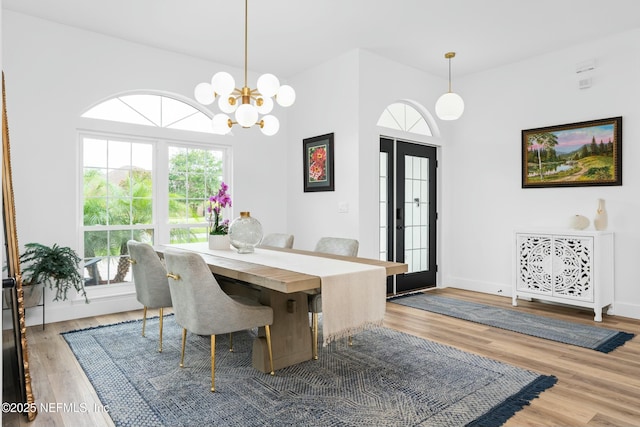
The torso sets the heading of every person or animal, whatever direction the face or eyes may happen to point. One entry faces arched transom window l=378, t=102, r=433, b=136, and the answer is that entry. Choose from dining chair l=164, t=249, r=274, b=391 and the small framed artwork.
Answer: the dining chair

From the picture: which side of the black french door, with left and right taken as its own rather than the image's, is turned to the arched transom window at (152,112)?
right

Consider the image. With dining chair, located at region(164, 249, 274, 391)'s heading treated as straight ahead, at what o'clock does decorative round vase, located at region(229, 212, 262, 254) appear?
The decorative round vase is roughly at 11 o'clock from the dining chair.

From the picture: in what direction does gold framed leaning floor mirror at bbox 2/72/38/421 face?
to the viewer's right

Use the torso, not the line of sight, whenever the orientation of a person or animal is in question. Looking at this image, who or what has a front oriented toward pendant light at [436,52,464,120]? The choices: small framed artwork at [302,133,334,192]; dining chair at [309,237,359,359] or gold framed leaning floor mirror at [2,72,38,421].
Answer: the gold framed leaning floor mirror

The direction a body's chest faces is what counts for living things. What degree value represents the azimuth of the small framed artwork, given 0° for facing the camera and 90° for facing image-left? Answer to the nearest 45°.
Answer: approximately 45°

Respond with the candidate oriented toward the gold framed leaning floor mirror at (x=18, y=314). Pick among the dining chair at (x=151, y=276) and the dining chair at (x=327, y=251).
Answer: the dining chair at (x=327, y=251)

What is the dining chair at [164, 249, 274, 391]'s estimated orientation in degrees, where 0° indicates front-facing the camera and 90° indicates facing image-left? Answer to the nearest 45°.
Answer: approximately 225°

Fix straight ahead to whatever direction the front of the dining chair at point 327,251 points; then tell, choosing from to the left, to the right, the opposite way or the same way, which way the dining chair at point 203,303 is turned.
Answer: the opposite way

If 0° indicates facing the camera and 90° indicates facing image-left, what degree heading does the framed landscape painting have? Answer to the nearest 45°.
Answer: approximately 45°

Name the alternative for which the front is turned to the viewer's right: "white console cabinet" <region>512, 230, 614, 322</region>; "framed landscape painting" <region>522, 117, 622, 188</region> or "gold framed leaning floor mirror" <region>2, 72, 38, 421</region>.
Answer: the gold framed leaning floor mirror

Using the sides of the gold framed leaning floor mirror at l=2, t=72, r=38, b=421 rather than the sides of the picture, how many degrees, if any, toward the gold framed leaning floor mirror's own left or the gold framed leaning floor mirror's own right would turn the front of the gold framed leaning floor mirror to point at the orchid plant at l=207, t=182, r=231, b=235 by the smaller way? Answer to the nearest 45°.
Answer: approximately 45° to the gold framed leaning floor mirror's own left

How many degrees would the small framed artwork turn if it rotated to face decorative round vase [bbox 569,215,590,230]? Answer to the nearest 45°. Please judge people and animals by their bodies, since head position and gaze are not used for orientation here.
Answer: approximately 135° to its left
